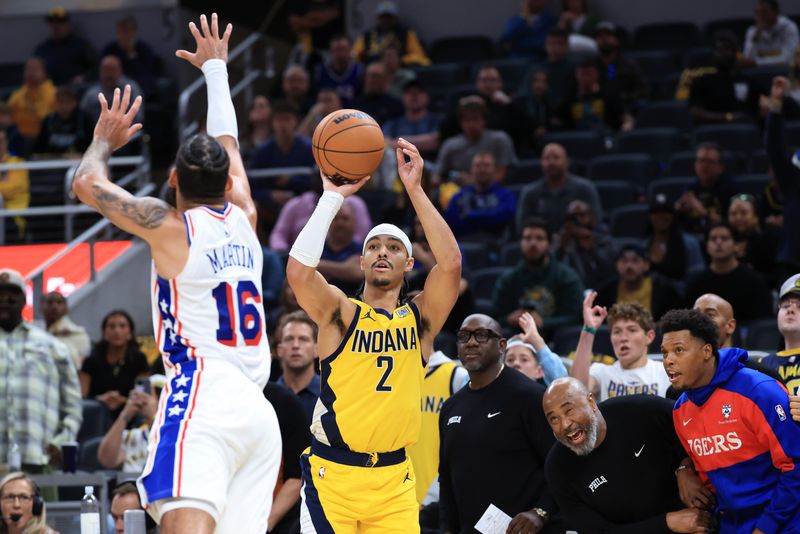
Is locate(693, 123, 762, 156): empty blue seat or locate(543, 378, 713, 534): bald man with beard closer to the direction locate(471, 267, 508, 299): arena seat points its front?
the bald man with beard

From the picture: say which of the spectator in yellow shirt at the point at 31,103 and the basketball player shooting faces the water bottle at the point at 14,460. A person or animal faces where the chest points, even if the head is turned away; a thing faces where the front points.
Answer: the spectator in yellow shirt

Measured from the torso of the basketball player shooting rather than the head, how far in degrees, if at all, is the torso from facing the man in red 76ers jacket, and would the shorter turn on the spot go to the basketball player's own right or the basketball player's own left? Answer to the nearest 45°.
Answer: approximately 90° to the basketball player's own left

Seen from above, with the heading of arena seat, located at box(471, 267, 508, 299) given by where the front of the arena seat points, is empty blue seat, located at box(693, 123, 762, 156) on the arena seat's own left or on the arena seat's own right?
on the arena seat's own left

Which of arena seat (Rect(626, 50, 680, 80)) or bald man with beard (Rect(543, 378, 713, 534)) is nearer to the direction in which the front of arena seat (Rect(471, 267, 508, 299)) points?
the bald man with beard

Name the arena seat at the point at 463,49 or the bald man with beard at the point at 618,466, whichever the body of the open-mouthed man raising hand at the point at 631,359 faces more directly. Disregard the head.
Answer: the bald man with beard

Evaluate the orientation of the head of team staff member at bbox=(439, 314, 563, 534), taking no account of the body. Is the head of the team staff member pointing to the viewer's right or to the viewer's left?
to the viewer's left

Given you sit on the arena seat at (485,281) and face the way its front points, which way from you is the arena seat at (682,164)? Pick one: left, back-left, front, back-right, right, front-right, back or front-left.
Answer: back-left

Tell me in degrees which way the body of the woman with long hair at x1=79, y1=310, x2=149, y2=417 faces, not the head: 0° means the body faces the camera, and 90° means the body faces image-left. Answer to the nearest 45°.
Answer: approximately 0°

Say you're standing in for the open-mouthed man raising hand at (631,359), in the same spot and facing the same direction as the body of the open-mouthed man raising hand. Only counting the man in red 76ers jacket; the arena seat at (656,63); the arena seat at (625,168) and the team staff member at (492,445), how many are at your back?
2

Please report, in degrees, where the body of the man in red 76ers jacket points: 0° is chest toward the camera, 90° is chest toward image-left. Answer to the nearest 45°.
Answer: approximately 45°

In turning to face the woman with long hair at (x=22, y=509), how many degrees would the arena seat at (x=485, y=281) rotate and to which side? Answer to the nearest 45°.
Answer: approximately 45° to its right
